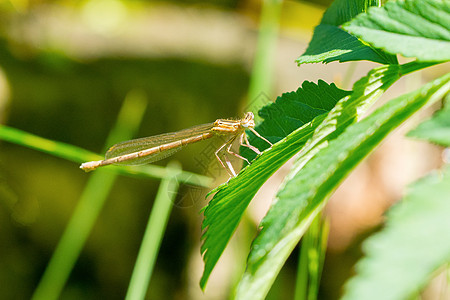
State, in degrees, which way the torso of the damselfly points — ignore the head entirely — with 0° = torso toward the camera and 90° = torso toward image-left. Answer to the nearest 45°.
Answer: approximately 270°
